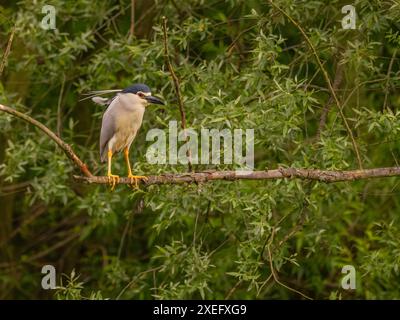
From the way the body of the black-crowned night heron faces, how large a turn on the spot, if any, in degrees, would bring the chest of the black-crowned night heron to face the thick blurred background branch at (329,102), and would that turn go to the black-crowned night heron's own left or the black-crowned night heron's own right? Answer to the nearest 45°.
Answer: approximately 45° to the black-crowned night heron's own left

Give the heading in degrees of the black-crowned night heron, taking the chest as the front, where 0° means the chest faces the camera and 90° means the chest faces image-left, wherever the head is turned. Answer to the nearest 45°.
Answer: approximately 315°
